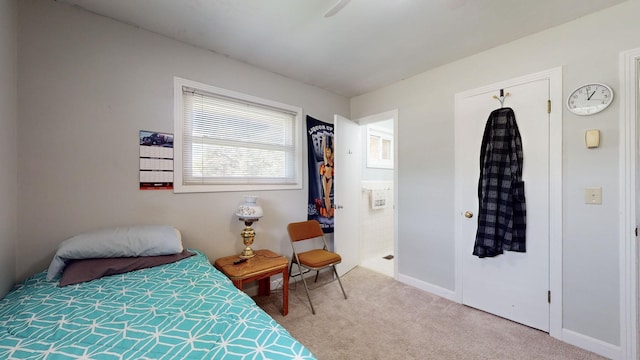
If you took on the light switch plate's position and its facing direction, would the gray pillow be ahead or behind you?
ahead

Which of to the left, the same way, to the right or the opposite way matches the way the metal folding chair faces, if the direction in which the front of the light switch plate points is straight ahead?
to the left

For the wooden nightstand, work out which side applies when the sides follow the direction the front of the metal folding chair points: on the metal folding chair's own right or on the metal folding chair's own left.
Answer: on the metal folding chair's own right

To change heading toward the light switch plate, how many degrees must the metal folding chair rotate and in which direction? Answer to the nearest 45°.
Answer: approximately 45° to its left

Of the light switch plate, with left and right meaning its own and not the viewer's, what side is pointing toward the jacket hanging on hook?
right

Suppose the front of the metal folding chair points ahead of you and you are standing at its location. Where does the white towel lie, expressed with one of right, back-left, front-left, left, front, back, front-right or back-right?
left

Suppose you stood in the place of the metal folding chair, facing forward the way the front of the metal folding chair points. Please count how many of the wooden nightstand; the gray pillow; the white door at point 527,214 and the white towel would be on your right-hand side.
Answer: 2

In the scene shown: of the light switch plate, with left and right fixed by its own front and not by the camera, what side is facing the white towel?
right
